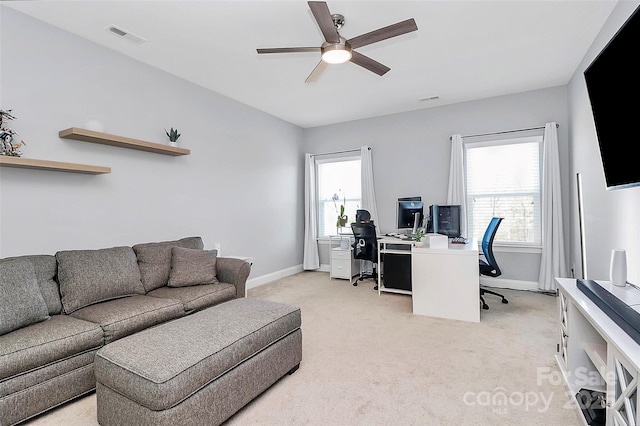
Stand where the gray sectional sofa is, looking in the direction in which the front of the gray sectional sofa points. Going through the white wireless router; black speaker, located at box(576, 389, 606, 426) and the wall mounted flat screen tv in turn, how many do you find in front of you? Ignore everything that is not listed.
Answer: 3

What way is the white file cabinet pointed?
toward the camera

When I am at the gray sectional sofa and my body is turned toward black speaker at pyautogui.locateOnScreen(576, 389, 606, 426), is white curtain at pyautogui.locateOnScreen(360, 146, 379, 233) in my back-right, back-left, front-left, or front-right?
front-left

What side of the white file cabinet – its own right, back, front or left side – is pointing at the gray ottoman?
front

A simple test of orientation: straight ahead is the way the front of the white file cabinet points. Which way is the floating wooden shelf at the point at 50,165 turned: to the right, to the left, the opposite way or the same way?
to the left

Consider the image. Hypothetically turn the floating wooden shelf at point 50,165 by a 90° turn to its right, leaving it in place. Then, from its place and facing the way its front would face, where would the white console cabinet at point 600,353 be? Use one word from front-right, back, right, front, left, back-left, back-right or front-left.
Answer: left

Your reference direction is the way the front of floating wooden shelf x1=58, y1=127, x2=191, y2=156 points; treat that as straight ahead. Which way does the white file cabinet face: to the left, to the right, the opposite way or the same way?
to the right

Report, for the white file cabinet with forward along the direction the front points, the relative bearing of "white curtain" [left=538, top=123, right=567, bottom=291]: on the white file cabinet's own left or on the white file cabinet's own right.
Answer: on the white file cabinet's own left

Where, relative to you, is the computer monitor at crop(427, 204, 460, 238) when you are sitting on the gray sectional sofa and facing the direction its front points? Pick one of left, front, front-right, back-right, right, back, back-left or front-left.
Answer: front-left

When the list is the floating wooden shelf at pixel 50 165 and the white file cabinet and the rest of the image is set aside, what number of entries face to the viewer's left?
0

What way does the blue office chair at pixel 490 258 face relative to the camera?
to the viewer's left

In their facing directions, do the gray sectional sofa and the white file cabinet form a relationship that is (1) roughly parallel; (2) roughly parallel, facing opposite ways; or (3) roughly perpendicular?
roughly perpendicular

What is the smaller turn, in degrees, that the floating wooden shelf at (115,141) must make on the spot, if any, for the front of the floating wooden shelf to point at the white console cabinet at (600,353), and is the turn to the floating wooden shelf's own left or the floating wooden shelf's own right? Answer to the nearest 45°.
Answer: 0° — it already faces it

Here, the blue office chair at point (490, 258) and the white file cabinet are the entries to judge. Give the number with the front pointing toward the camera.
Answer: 1

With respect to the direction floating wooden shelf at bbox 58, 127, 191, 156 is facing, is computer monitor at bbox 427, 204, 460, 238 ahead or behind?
ahead

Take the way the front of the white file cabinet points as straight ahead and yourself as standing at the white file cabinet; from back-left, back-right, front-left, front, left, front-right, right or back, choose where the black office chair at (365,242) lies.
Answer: front-left

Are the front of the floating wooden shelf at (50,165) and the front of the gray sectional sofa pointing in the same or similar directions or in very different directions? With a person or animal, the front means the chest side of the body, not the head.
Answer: same or similar directions

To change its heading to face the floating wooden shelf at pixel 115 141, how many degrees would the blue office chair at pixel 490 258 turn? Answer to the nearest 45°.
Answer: approximately 45° to its left

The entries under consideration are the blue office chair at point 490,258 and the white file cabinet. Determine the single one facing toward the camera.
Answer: the white file cabinet
